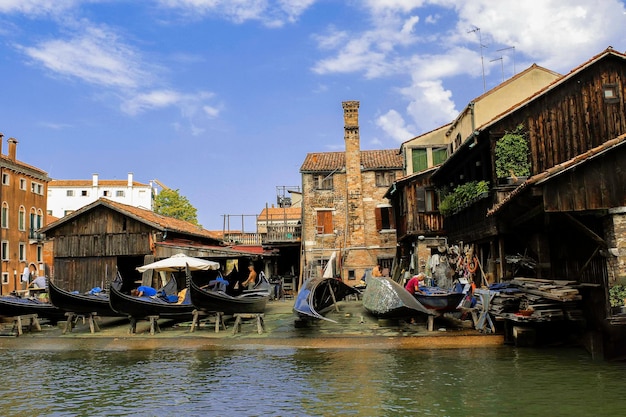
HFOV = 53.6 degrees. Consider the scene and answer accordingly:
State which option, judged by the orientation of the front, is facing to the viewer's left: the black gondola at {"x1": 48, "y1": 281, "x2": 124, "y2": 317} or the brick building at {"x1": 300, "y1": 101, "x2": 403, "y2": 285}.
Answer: the black gondola

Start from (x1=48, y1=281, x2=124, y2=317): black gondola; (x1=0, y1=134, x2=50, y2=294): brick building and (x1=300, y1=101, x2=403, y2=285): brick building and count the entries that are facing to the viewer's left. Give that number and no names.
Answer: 1

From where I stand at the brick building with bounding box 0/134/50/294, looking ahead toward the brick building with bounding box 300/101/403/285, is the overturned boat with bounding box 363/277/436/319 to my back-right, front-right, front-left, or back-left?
front-right

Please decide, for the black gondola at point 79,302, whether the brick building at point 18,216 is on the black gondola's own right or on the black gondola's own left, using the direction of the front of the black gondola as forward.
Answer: on the black gondola's own right

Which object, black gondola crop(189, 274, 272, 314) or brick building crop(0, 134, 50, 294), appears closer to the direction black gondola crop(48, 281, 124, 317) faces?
the brick building

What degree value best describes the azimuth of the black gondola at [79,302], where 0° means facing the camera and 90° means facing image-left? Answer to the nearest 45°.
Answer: approximately 90°

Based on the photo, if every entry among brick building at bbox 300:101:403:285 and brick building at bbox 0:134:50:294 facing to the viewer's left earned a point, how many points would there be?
0

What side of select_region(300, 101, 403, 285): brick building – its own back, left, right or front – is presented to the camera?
front

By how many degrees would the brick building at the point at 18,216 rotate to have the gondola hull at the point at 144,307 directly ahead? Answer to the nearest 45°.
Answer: approximately 45° to its right

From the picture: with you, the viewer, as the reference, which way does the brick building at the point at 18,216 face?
facing the viewer and to the right of the viewer

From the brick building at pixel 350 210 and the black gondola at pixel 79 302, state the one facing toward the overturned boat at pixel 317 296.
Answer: the brick building

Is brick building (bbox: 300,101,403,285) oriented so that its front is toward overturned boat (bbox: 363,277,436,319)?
yes

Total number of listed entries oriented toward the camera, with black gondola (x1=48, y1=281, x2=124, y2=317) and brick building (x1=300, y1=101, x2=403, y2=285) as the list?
1

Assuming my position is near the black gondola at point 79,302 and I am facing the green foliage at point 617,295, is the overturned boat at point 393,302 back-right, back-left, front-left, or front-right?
front-left

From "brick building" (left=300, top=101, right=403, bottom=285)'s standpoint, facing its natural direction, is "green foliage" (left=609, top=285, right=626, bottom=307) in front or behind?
in front

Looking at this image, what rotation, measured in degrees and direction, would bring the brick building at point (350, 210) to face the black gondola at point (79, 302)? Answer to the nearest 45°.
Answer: approximately 45° to its right
